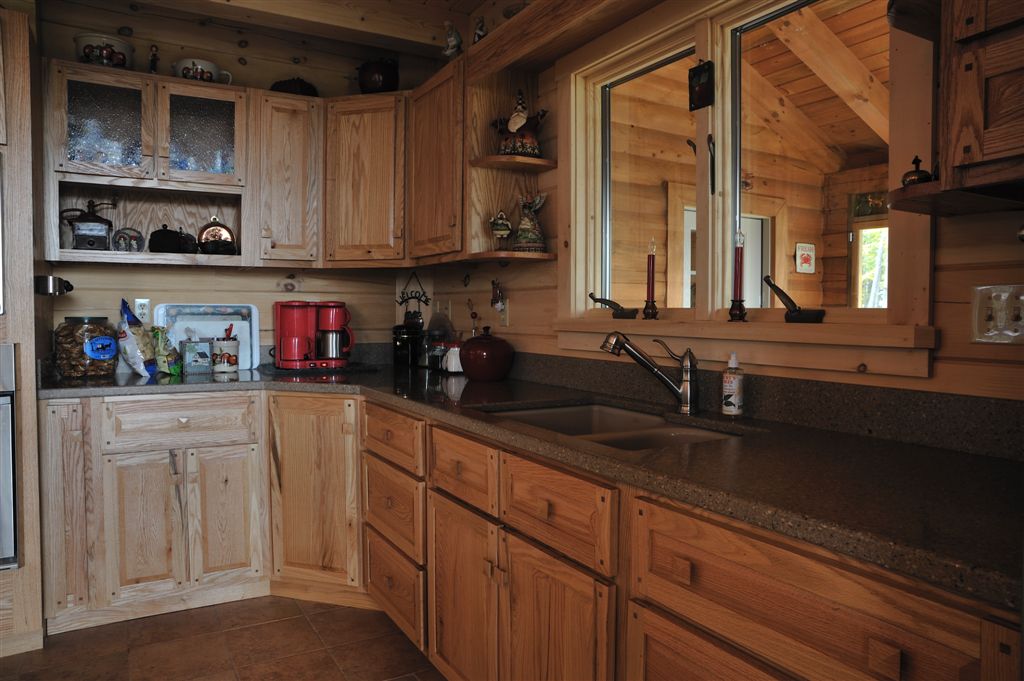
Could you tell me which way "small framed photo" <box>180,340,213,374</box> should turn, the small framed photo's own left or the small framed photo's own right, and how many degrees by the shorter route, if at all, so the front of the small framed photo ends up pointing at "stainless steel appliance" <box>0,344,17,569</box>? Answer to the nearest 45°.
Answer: approximately 45° to the small framed photo's own right

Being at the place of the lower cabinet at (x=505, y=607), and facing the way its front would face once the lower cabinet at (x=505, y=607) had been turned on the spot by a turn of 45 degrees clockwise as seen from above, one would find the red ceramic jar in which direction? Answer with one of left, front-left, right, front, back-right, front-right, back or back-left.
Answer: right

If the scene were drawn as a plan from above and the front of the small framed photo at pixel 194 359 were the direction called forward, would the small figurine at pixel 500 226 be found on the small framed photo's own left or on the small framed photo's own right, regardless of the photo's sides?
on the small framed photo's own left

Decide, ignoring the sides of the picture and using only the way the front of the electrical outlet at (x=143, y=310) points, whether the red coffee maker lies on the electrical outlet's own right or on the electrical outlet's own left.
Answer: on the electrical outlet's own left

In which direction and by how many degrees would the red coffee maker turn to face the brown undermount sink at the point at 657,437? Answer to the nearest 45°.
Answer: approximately 45° to its left

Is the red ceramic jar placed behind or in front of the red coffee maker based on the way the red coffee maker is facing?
in front

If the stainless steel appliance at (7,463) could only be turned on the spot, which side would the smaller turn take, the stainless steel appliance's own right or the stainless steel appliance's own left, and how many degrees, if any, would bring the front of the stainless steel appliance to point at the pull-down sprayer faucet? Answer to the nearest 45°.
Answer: approximately 45° to the stainless steel appliance's own left

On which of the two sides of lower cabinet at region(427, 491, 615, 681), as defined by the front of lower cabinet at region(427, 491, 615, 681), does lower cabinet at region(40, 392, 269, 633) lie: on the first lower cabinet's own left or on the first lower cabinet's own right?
on the first lower cabinet's own right

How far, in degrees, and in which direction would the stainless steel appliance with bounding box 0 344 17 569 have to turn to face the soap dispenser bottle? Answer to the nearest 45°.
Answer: approximately 45° to its left

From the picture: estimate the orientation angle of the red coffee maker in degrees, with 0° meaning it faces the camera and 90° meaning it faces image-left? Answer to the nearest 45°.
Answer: approximately 0°
